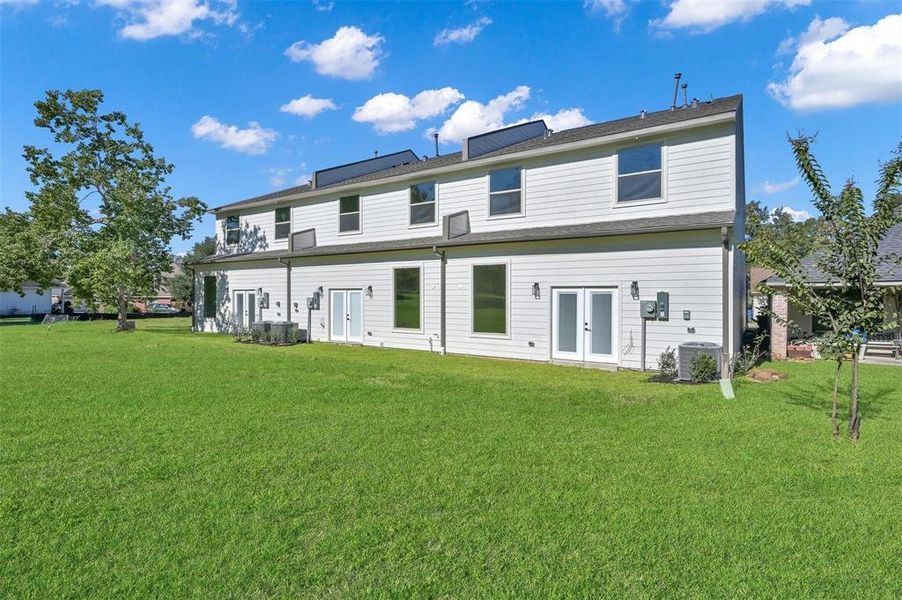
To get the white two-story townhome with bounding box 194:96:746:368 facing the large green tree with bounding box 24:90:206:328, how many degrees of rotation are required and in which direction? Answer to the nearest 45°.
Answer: approximately 90° to its left

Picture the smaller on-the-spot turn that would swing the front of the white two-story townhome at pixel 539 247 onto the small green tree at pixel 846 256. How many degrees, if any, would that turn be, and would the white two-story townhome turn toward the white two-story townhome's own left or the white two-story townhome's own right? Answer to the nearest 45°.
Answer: approximately 135° to the white two-story townhome's own right

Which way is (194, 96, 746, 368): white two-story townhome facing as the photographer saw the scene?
facing away from the viewer and to the right of the viewer

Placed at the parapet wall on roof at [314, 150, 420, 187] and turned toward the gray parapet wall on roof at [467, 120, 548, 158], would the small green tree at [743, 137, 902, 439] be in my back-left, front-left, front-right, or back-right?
front-right

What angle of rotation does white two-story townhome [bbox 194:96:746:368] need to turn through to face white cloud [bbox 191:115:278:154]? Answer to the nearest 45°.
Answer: approximately 90° to its left
